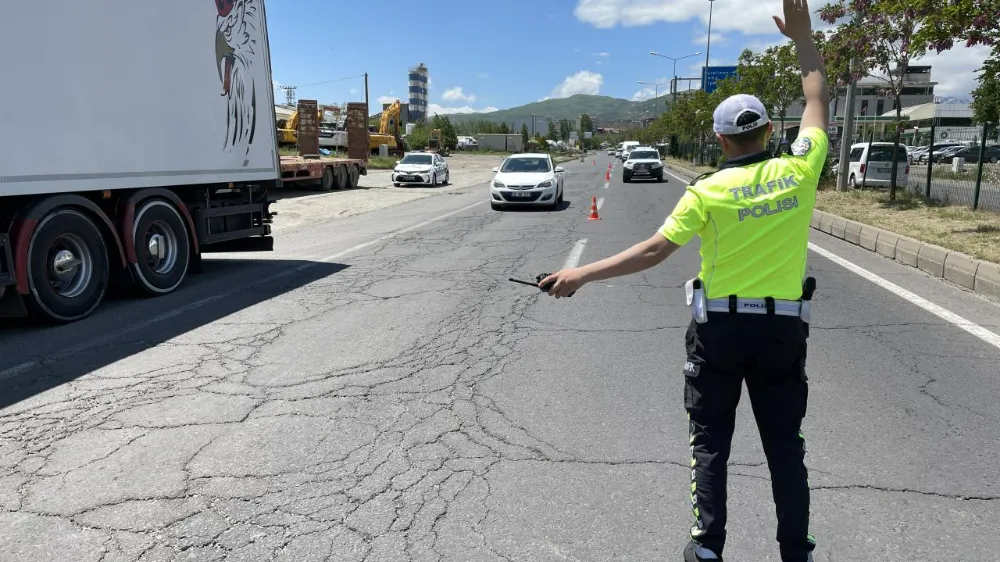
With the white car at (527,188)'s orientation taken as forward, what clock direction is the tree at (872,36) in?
The tree is roughly at 9 o'clock from the white car.

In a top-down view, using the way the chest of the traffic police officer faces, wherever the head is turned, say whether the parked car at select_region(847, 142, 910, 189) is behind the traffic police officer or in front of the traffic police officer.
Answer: in front

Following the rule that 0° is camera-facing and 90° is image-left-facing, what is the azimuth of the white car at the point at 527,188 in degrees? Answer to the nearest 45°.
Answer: approximately 0°

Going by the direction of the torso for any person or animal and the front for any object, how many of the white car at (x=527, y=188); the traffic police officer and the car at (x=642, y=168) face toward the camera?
2

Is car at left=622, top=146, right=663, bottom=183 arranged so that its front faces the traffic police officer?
yes

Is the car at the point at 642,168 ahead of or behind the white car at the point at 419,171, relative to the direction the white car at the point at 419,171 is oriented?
behind

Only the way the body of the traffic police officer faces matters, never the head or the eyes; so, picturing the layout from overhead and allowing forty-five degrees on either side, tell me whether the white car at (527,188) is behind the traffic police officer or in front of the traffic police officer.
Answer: in front

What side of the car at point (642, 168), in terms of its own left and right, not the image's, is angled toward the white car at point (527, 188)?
front

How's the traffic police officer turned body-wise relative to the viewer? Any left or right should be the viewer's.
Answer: facing away from the viewer

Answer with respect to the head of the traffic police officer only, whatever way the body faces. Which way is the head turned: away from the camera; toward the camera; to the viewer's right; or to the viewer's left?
away from the camera

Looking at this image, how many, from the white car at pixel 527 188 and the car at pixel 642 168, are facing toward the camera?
2

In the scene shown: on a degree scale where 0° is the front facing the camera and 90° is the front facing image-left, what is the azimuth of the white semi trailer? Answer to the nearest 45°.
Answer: approximately 45°
